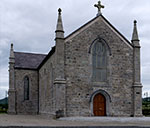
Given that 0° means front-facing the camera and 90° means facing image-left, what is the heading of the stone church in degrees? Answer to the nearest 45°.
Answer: approximately 0°
